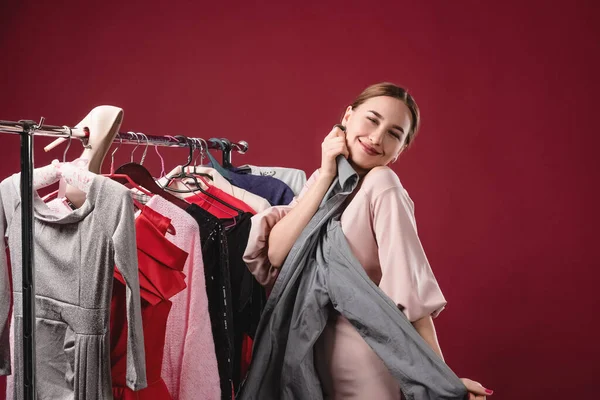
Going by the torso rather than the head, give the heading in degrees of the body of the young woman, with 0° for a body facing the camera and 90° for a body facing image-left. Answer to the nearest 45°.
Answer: approximately 45°

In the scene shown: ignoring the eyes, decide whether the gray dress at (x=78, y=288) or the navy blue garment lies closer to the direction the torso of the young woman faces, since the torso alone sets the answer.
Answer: the gray dress

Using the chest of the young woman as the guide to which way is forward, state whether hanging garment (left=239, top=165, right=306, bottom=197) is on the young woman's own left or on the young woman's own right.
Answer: on the young woman's own right

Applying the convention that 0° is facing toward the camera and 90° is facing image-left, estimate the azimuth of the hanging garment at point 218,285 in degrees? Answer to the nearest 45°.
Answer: approximately 45°
